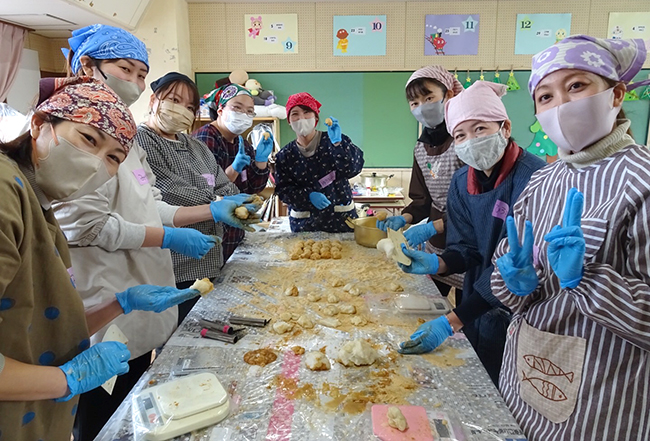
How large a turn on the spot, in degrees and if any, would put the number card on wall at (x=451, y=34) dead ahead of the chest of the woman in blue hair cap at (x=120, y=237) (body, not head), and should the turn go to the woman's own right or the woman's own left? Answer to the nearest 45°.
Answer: approximately 90° to the woman's own left

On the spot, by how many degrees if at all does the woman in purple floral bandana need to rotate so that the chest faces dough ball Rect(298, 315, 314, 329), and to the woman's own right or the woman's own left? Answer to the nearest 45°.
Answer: approximately 45° to the woman's own right

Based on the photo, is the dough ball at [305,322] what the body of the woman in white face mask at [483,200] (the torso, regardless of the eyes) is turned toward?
yes

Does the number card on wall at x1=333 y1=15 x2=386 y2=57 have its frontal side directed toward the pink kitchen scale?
yes

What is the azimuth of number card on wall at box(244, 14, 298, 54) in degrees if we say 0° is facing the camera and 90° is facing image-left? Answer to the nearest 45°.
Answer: approximately 0°

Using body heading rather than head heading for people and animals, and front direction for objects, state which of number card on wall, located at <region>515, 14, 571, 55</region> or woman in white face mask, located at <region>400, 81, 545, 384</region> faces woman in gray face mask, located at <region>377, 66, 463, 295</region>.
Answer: the number card on wall
